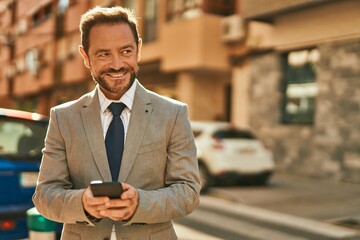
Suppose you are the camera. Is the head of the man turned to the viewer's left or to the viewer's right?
to the viewer's right

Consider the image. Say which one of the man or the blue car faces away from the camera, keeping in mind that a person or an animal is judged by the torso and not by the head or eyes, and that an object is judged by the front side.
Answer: the blue car

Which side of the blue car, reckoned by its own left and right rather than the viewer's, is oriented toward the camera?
back

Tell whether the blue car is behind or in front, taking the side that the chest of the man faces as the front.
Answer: behind

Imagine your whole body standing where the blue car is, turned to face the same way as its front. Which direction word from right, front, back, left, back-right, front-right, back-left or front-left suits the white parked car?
front-right

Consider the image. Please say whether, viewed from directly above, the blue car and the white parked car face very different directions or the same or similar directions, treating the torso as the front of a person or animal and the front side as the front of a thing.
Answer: same or similar directions

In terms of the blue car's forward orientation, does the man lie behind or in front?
behind

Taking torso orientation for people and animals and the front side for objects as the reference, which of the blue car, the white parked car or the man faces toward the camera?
the man

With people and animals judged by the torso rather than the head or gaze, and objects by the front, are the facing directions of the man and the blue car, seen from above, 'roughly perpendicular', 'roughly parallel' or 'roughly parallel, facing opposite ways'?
roughly parallel, facing opposite ways

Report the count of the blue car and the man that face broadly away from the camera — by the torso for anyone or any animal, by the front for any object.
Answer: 1

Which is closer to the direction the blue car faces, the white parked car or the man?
the white parked car

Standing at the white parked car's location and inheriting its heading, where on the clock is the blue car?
The blue car is roughly at 8 o'clock from the white parked car.

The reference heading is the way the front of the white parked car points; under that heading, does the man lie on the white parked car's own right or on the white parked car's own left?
on the white parked car's own left

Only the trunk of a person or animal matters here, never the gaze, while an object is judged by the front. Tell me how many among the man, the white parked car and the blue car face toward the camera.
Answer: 1

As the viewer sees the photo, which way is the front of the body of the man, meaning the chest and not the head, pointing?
toward the camera

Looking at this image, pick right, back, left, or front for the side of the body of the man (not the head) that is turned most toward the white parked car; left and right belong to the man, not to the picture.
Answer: back

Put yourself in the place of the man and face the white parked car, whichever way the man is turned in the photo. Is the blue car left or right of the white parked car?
left

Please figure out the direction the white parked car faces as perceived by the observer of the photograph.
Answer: facing away from the viewer and to the left of the viewer
